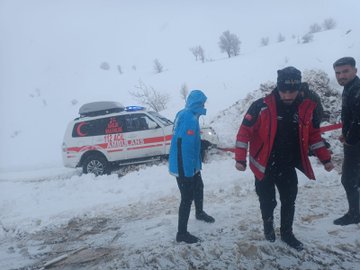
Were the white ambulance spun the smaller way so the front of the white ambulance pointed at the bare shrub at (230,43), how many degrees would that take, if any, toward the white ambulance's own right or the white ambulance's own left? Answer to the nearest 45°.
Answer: approximately 45° to the white ambulance's own left

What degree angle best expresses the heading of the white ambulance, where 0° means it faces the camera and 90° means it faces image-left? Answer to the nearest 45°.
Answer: approximately 270°

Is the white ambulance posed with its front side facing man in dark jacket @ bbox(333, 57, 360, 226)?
no

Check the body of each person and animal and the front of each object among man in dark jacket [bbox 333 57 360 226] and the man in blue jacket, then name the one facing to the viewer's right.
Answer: the man in blue jacket

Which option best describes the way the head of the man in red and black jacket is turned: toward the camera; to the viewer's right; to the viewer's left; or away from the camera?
toward the camera

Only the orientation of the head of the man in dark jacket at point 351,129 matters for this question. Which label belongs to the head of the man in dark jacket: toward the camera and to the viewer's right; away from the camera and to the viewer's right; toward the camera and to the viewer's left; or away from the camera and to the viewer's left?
toward the camera and to the viewer's left

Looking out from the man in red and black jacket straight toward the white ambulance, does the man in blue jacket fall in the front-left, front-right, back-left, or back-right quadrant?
front-left

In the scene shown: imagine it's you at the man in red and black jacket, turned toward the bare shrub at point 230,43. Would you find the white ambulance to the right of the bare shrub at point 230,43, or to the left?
left

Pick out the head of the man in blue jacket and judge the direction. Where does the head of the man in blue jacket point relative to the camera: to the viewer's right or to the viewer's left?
to the viewer's right

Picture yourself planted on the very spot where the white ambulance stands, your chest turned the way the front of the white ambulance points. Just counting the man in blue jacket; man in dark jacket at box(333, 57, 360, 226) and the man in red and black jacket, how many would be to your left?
0

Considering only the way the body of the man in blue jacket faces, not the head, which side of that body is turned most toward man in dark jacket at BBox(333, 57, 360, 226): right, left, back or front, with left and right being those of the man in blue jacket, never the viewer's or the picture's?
front

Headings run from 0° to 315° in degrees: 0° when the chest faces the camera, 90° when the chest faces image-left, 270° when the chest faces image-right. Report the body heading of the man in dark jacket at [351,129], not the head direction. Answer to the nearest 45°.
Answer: approximately 90°
